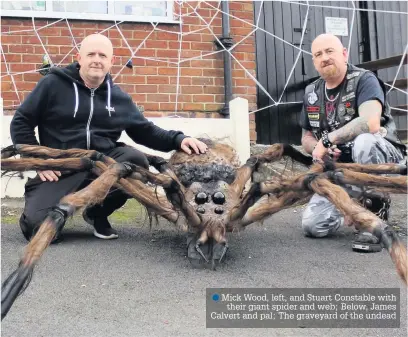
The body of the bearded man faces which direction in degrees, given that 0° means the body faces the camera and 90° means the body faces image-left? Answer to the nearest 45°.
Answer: approximately 45°

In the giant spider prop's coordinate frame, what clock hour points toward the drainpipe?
The drainpipe is roughly at 6 o'clock from the giant spider prop.

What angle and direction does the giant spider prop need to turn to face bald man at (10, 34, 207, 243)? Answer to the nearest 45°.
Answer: approximately 135° to its right

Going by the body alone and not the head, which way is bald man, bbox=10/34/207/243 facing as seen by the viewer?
toward the camera

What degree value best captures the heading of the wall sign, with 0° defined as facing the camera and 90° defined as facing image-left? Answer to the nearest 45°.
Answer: approximately 0°

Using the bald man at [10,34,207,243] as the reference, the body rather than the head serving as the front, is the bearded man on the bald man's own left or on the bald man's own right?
on the bald man's own left
